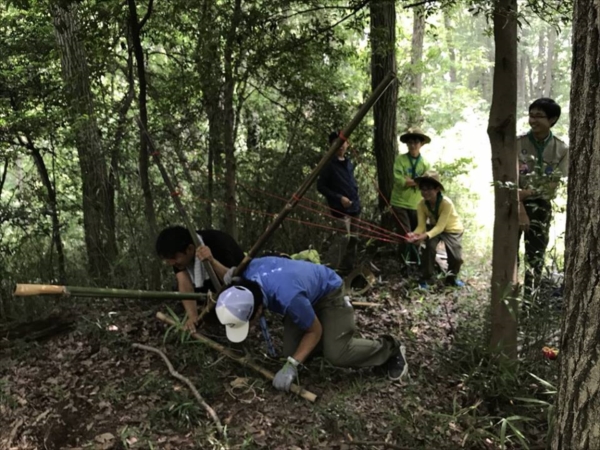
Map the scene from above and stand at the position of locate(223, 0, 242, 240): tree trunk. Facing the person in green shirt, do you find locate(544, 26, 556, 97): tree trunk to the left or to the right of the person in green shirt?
left

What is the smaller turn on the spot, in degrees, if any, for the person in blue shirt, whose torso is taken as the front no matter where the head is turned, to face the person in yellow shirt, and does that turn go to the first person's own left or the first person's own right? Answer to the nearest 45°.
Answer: approximately 135° to the first person's own right

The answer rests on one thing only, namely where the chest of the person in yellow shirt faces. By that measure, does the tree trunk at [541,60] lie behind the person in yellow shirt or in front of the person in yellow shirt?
behind

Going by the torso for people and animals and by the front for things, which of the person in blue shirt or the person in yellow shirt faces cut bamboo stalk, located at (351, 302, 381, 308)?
the person in yellow shirt

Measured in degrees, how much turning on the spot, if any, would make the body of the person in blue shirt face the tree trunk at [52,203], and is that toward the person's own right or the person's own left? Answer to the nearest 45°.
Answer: approximately 45° to the person's own right

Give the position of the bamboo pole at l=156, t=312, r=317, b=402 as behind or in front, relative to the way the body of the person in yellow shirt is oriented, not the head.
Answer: in front

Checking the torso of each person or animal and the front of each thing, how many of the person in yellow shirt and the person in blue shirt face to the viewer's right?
0

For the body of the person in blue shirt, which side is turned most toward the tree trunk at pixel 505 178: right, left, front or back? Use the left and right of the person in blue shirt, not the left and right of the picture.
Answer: back

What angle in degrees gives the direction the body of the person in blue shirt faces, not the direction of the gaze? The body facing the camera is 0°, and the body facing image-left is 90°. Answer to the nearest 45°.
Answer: approximately 90°

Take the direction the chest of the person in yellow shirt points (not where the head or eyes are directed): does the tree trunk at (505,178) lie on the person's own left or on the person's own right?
on the person's own left

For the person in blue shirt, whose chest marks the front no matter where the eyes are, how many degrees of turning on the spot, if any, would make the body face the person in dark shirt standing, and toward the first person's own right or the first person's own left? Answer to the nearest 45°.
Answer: approximately 90° to the first person's own right
